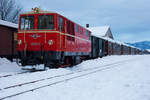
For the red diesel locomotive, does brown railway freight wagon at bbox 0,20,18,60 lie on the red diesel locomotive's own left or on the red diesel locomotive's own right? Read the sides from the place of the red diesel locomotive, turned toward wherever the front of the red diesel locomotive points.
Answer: on the red diesel locomotive's own right

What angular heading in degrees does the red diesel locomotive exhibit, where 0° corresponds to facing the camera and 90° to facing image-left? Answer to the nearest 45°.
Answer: approximately 45°
